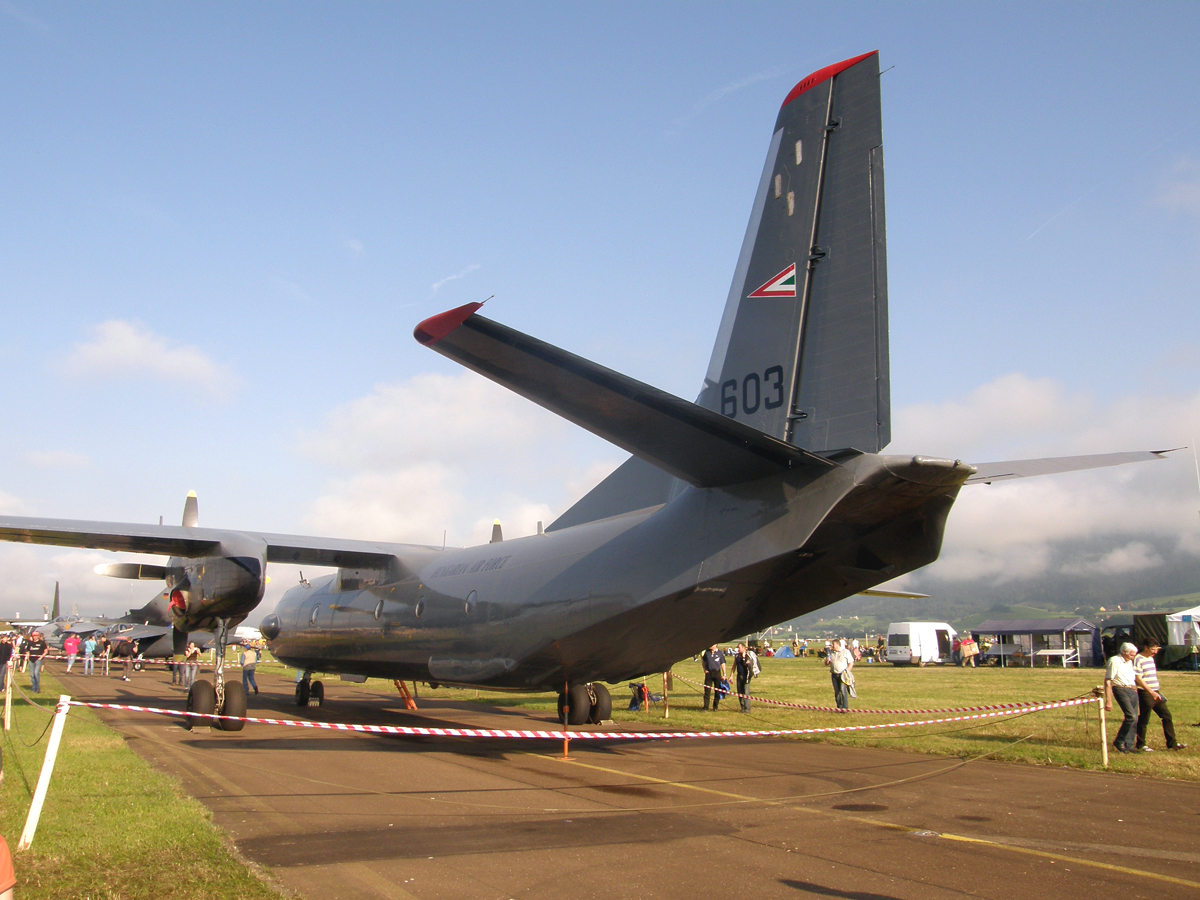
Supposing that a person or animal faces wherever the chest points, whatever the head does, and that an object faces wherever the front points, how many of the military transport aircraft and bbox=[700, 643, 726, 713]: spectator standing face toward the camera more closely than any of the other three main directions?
1

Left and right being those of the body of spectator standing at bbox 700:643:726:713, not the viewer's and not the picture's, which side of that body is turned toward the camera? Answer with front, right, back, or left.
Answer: front

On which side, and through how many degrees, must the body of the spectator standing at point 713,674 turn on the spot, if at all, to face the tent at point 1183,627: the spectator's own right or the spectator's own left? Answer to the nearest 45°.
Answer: approximately 135° to the spectator's own left

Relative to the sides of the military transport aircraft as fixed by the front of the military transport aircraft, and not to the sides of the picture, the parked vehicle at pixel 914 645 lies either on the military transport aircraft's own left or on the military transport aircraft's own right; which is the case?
on the military transport aircraft's own right

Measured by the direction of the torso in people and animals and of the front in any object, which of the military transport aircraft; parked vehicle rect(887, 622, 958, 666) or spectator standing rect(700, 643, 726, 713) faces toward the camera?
the spectator standing

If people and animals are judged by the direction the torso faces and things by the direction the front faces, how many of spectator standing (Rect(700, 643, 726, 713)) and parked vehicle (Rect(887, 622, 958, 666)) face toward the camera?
1

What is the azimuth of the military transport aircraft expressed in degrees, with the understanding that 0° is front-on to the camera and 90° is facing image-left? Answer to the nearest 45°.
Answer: approximately 135°

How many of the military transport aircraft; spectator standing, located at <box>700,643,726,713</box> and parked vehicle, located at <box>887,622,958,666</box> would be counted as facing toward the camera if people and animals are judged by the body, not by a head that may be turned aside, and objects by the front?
1

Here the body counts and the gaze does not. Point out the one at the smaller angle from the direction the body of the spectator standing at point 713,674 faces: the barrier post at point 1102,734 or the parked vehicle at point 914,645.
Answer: the barrier post
